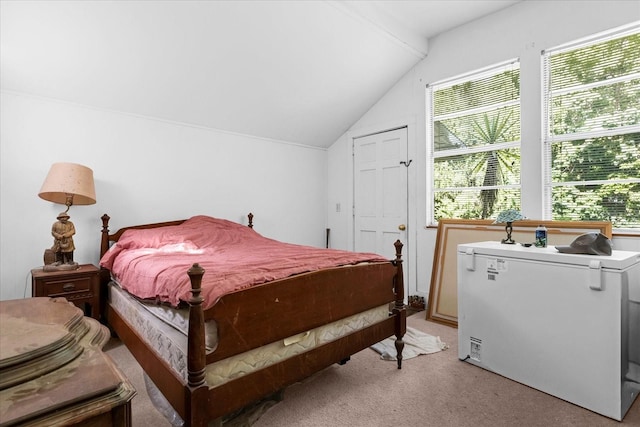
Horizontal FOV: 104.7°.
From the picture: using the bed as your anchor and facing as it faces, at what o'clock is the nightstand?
The nightstand is roughly at 4 o'clock from the bed.

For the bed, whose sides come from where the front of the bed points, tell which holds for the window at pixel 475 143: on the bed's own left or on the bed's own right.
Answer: on the bed's own left

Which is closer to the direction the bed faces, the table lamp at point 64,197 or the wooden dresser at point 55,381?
the wooden dresser

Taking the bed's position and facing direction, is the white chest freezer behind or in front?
in front

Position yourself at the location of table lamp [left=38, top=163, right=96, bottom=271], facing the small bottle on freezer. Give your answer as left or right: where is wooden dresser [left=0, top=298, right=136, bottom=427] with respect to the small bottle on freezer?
right

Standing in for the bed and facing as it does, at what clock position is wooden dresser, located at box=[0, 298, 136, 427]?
The wooden dresser is roughly at 2 o'clock from the bed.

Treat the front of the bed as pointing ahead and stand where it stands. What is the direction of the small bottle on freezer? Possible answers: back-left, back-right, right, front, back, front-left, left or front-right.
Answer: front-left

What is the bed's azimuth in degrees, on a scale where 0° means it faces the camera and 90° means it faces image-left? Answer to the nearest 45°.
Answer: approximately 315°

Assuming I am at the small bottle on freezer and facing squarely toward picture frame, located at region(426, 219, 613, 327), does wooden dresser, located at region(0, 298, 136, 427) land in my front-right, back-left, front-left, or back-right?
back-left

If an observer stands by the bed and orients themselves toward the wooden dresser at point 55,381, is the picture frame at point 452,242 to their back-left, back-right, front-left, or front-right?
back-left

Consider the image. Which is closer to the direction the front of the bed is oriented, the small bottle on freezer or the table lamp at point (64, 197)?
the small bottle on freezer

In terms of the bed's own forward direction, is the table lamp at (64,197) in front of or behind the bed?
behind
